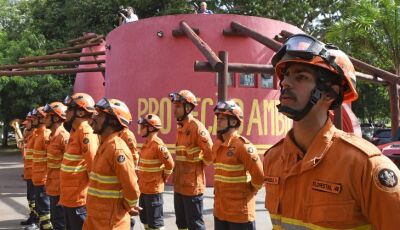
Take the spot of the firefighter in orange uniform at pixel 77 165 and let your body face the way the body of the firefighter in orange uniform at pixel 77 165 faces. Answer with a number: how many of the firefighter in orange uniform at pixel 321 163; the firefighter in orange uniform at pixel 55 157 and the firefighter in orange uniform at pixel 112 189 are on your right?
1

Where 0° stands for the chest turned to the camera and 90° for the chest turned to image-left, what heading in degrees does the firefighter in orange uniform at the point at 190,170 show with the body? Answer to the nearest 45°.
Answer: approximately 45°

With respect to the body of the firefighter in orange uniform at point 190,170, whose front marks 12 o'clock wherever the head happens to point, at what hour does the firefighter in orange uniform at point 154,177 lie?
the firefighter in orange uniform at point 154,177 is roughly at 2 o'clock from the firefighter in orange uniform at point 190,170.

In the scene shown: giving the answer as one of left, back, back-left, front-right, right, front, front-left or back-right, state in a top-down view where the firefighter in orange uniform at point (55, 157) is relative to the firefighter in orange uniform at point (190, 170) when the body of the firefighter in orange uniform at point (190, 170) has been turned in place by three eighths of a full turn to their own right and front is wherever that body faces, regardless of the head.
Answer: left

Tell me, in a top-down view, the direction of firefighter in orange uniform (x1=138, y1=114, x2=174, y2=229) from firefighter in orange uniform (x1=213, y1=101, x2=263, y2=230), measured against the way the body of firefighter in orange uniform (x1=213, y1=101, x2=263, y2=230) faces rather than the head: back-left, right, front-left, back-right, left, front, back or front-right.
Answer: right

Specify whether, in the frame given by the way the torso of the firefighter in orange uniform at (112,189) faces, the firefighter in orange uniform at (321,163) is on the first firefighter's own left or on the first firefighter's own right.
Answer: on the first firefighter's own left

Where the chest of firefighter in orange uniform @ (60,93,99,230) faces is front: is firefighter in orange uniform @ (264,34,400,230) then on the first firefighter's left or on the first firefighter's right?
on the first firefighter's left

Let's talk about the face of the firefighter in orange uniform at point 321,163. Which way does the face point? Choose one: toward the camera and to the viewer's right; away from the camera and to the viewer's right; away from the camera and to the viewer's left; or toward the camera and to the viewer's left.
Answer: toward the camera and to the viewer's left

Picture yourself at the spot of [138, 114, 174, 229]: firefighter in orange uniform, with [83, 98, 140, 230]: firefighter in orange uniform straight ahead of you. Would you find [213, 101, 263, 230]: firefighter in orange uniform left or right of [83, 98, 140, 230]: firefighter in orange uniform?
left

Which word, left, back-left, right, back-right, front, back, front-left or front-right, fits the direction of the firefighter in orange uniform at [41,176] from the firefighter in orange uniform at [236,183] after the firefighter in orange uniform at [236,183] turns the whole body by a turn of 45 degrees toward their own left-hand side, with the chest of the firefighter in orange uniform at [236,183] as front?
back-right

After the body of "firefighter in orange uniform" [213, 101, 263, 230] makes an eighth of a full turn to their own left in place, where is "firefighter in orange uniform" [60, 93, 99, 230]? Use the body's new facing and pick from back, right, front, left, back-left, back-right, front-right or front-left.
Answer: right

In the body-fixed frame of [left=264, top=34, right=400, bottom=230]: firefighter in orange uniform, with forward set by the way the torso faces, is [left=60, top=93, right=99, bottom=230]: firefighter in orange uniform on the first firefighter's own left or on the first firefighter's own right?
on the first firefighter's own right

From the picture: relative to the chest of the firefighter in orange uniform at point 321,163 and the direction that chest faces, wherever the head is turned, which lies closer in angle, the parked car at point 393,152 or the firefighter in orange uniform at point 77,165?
the firefighter in orange uniform

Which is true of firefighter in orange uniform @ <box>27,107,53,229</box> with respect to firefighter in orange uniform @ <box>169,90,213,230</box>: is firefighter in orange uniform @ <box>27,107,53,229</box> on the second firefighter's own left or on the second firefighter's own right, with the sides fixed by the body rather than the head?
on the second firefighter's own right
